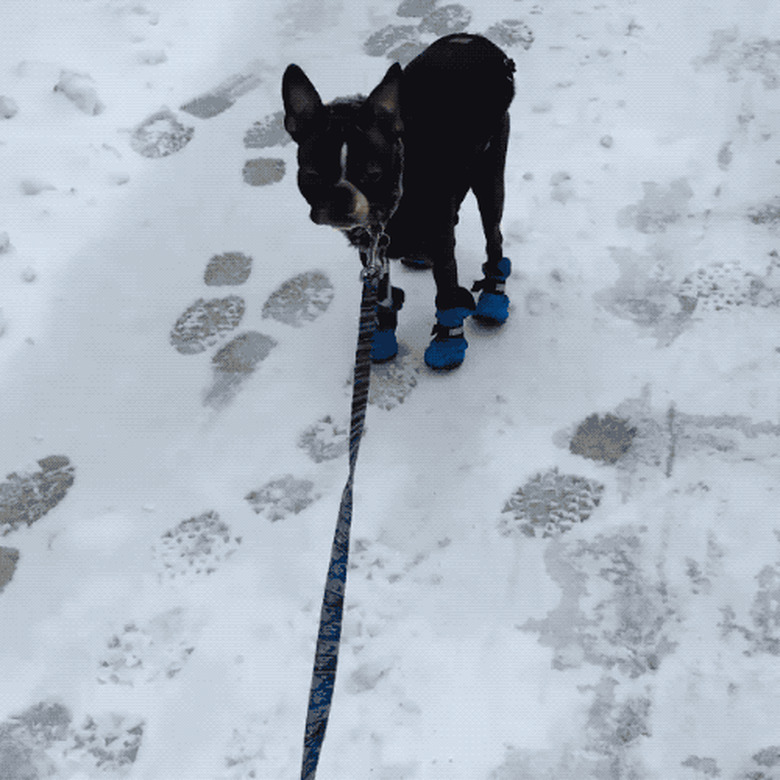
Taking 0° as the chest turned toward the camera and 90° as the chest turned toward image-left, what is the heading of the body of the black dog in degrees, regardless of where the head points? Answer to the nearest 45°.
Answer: approximately 45°
